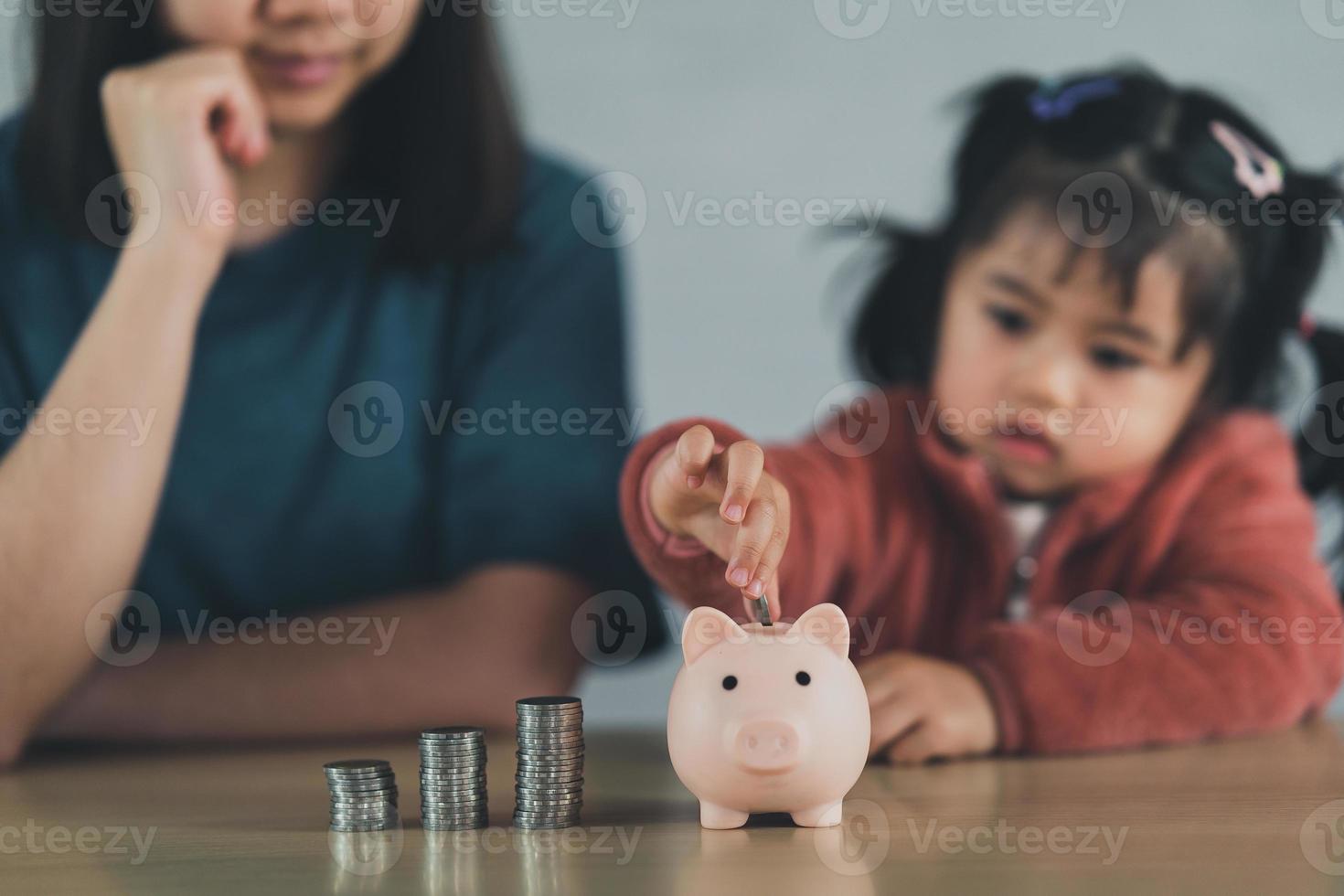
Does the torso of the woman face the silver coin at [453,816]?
yes

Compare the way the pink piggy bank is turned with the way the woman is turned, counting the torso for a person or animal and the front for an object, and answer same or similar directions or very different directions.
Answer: same or similar directions

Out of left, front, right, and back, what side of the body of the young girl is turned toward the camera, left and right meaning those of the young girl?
front

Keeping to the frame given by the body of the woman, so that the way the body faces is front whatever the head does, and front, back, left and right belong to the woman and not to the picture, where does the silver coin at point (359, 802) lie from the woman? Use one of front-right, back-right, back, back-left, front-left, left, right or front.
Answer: front

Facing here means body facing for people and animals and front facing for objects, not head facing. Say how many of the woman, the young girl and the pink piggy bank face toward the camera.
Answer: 3

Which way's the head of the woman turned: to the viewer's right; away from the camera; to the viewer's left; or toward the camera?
toward the camera

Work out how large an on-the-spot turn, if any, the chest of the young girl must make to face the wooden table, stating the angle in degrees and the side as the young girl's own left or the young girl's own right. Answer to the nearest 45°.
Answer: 0° — they already face it

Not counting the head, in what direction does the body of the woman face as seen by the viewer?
toward the camera

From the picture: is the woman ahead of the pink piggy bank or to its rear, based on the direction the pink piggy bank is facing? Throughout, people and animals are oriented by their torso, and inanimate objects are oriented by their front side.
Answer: to the rear

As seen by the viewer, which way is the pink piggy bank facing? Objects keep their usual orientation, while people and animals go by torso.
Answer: toward the camera

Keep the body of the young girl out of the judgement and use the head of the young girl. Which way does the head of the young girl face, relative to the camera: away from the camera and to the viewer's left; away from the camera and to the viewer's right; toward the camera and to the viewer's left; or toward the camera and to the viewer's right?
toward the camera and to the viewer's left
